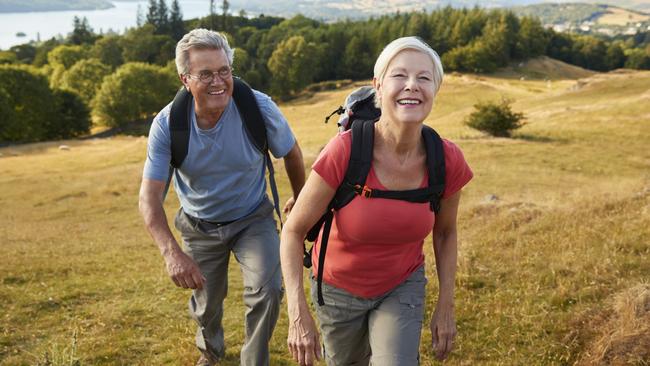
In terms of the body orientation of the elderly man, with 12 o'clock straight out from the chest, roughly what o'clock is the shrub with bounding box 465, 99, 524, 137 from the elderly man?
The shrub is roughly at 7 o'clock from the elderly man.

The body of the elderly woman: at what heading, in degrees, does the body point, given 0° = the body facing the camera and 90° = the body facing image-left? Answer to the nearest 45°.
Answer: approximately 0°

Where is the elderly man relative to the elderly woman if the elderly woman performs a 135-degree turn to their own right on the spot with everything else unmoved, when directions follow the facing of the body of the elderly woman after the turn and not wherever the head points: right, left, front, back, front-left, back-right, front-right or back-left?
front

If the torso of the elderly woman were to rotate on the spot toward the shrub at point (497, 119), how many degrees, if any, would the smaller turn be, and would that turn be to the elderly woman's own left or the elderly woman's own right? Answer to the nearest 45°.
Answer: approximately 180°
